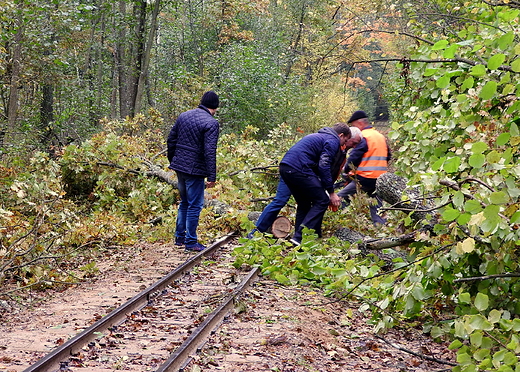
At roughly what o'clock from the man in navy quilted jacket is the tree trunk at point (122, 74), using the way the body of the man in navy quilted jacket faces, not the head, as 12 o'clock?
The tree trunk is roughly at 10 o'clock from the man in navy quilted jacket.

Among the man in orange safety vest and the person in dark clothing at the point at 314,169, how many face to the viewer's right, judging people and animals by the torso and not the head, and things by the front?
1

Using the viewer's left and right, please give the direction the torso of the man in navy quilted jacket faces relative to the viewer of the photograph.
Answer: facing away from the viewer and to the right of the viewer

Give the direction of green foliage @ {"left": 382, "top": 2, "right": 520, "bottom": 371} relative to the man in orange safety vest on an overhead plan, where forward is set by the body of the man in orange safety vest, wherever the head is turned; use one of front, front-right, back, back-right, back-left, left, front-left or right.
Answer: back-left

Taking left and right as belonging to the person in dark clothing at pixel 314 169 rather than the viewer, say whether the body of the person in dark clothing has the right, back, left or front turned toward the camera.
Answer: right

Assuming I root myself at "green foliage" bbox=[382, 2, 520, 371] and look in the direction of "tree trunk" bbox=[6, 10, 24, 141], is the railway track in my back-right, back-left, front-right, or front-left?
front-left

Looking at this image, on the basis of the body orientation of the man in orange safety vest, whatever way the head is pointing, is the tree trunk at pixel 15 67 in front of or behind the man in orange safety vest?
in front

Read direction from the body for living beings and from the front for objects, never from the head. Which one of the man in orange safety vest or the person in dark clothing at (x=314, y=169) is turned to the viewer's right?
the person in dark clothing

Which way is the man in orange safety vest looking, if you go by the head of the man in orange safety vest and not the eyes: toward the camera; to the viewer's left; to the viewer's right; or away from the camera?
to the viewer's left

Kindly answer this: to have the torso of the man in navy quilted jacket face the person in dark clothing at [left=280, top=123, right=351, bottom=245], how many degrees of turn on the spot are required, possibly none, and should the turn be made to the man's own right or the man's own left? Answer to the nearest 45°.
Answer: approximately 45° to the man's own right
